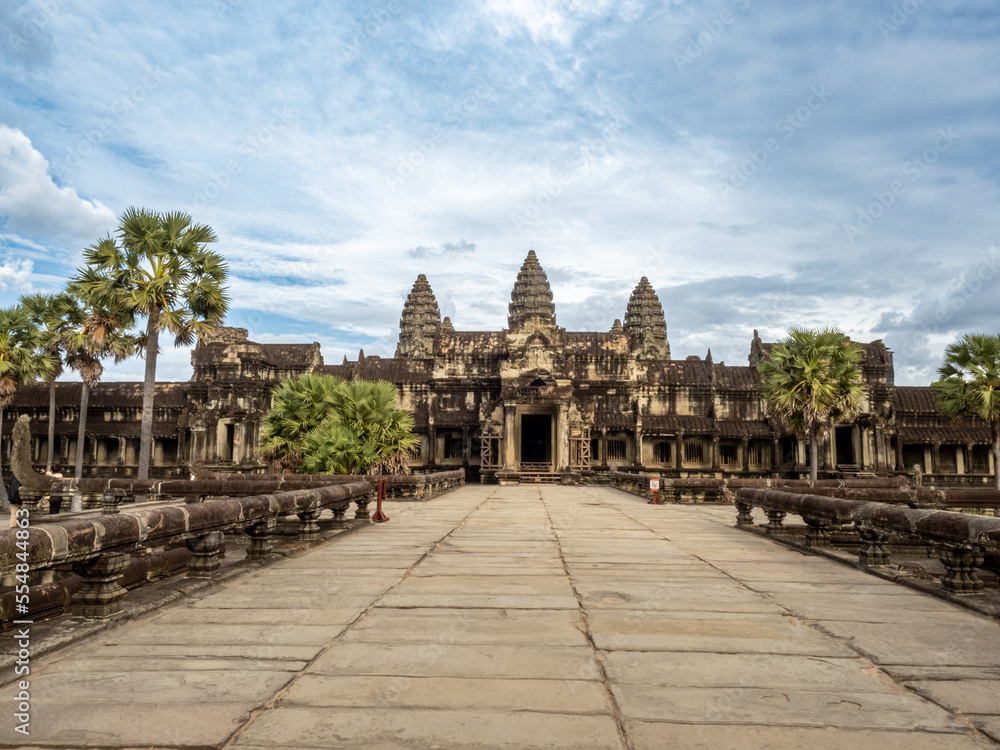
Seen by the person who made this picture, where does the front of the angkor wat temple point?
facing the viewer

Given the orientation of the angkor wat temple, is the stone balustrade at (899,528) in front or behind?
in front

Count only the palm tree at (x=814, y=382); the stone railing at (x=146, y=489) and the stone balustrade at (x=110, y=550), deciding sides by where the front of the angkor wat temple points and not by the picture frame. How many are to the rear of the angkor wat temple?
0

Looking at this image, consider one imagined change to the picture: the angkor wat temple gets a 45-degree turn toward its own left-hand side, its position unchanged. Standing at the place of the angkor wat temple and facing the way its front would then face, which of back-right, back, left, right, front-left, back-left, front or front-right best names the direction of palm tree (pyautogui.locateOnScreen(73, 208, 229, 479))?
right

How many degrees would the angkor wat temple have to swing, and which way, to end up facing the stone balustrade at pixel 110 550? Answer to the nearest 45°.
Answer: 0° — it already faces it

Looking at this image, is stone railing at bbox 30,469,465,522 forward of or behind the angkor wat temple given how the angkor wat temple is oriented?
forward

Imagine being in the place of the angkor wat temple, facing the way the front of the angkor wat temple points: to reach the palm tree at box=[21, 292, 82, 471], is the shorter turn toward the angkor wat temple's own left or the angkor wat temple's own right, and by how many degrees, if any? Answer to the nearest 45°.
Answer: approximately 45° to the angkor wat temple's own right

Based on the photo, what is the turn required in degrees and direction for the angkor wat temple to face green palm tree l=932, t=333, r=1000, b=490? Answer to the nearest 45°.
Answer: approximately 45° to its left

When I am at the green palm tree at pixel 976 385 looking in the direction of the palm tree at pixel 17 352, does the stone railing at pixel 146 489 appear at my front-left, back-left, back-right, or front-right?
front-left

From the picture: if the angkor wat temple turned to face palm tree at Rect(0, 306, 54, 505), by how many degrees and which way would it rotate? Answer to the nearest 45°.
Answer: approximately 45° to its right

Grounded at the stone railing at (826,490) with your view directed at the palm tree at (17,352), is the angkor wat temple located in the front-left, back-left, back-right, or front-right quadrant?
front-right

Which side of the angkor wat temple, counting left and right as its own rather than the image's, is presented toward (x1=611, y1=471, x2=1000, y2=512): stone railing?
front
